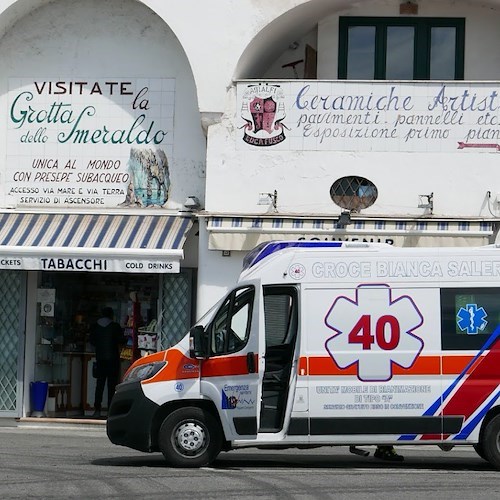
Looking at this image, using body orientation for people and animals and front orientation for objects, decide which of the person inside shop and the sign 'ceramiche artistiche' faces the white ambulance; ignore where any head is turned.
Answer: the sign 'ceramiche artistiche'

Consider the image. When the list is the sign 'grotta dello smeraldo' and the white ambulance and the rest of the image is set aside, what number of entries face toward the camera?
1

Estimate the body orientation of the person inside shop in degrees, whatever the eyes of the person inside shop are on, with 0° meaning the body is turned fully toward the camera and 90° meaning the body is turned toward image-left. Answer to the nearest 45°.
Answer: approximately 180°

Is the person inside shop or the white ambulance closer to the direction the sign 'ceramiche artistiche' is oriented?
the white ambulance

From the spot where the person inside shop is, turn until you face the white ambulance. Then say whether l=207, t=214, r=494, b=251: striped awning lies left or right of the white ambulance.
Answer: left

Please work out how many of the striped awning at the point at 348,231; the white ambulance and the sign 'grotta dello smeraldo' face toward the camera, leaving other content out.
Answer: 2

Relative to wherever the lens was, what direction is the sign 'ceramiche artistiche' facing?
facing the viewer

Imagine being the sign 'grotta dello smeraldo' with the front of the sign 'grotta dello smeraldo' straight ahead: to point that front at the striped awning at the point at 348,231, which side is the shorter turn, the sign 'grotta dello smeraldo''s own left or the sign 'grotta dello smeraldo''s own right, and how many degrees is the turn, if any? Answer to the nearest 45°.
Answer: approximately 45° to the sign 'grotta dello smeraldo''s own left

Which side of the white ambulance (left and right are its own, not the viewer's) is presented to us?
left

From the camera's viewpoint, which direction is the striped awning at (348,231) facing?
toward the camera

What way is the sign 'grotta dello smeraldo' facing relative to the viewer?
toward the camera

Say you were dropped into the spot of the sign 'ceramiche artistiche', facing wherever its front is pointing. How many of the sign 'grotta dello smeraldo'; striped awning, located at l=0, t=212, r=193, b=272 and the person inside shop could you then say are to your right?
3
